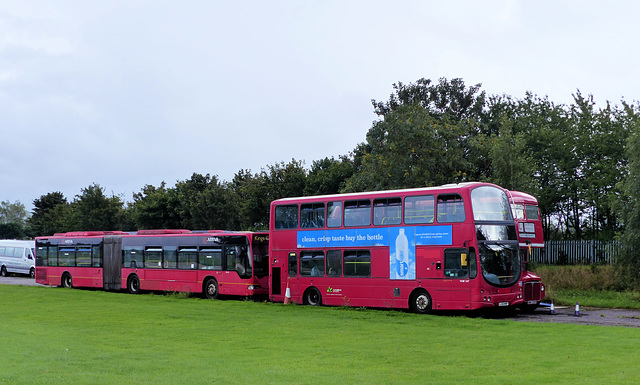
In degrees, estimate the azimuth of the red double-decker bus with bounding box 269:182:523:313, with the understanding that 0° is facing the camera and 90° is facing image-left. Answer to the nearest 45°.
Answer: approximately 315°

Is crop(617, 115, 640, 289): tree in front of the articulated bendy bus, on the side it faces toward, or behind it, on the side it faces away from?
in front

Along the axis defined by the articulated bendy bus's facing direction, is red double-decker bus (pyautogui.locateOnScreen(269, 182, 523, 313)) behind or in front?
in front

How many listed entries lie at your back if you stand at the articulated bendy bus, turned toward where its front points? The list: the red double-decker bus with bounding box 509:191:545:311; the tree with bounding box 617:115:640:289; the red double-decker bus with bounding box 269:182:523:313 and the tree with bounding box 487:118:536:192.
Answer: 0

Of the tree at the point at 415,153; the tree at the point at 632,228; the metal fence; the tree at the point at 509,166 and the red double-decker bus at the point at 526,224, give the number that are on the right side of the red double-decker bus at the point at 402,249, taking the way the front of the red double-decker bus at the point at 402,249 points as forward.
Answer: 0

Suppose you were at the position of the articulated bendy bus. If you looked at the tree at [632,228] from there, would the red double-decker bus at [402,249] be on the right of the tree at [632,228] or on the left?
right

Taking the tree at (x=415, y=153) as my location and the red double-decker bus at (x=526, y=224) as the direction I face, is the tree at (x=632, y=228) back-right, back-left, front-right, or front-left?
front-left

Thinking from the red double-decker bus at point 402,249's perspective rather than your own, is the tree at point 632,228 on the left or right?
on its left

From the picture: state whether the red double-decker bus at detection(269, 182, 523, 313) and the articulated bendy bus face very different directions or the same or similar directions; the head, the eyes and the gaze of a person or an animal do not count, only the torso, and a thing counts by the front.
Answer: same or similar directions

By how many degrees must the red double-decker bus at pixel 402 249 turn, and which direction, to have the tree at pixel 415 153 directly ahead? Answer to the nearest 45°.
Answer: approximately 135° to its left

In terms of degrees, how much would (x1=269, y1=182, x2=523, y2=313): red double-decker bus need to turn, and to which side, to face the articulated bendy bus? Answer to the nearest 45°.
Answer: approximately 180°

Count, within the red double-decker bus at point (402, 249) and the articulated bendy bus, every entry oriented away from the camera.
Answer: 0

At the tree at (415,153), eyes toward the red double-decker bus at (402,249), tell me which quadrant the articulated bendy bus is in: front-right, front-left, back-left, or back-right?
front-right

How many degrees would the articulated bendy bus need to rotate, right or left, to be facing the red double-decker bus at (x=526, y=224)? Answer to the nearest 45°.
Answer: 0° — it already faces it

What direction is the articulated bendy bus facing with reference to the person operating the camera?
facing the viewer and to the right of the viewer

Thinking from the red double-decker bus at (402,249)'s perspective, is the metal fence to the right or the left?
on its left
